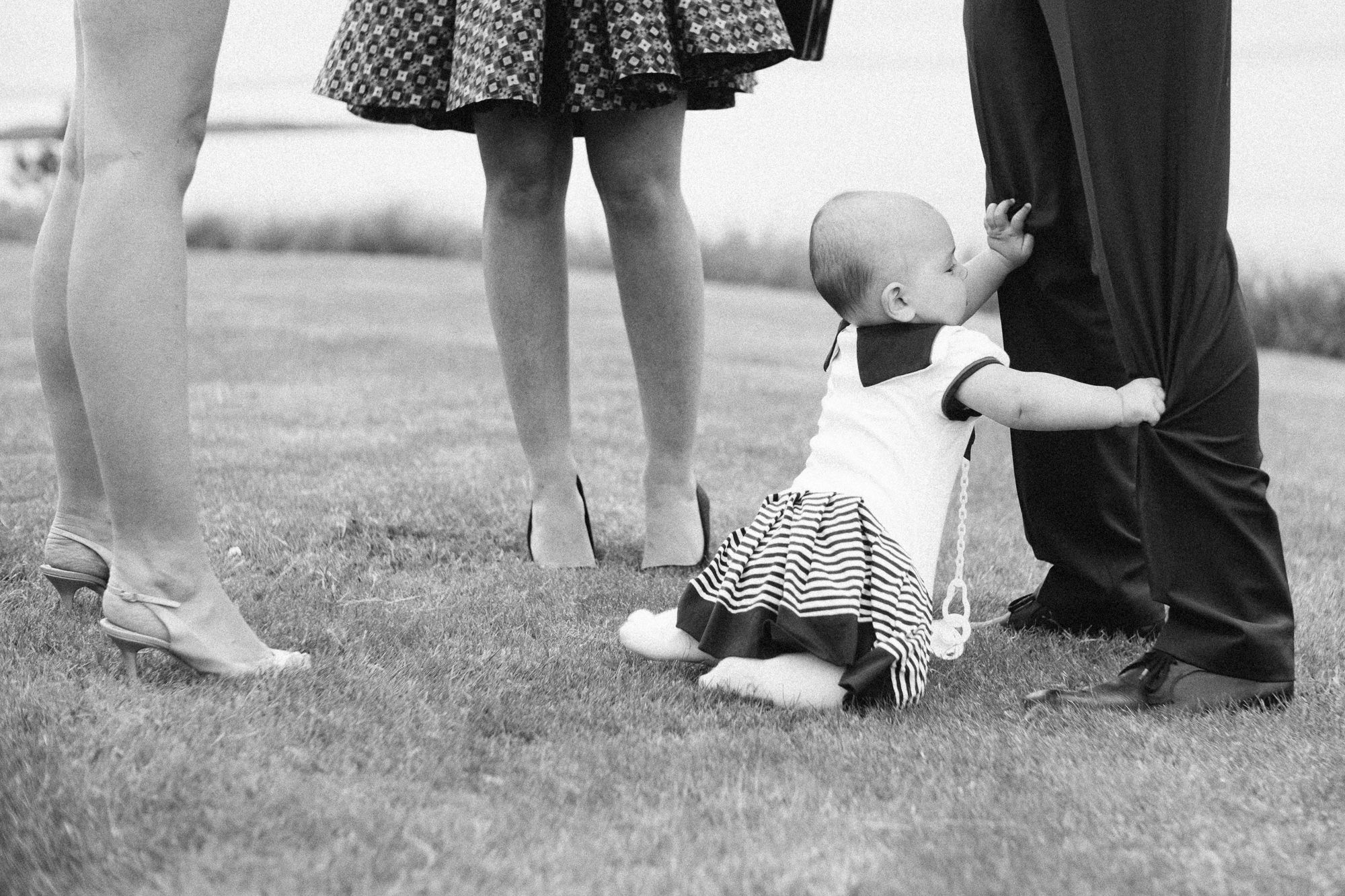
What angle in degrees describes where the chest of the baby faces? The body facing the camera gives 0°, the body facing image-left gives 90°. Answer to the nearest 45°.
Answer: approximately 225°

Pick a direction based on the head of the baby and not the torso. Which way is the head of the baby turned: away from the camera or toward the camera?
away from the camera
